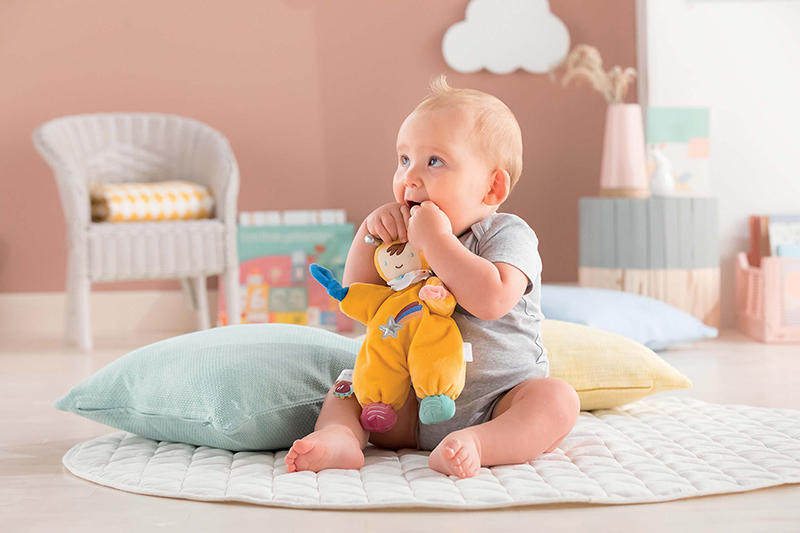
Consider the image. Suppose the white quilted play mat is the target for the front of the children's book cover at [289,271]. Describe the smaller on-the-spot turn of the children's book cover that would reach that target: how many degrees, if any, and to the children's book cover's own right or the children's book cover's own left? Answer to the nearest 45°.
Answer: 0° — it already faces it

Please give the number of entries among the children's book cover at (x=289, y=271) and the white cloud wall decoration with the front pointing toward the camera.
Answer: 2

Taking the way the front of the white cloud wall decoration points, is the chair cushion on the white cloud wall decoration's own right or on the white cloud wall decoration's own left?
on the white cloud wall decoration's own right

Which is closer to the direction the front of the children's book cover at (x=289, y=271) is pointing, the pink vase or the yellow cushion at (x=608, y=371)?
the yellow cushion

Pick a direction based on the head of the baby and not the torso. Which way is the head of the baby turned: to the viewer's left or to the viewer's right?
to the viewer's left

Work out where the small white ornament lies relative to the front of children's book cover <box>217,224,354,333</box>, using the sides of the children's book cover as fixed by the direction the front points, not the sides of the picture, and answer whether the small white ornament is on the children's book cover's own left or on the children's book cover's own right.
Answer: on the children's book cover's own left

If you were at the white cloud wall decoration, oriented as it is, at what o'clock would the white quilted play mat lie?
The white quilted play mat is roughly at 12 o'clock from the white cloud wall decoration.

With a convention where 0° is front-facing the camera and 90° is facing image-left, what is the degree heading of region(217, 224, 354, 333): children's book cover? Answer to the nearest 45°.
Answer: approximately 0°

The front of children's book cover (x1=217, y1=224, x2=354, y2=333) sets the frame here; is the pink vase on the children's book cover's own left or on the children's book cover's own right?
on the children's book cover's own left

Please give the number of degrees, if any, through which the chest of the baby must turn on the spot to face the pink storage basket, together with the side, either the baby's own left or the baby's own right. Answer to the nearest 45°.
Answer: approximately 180°
